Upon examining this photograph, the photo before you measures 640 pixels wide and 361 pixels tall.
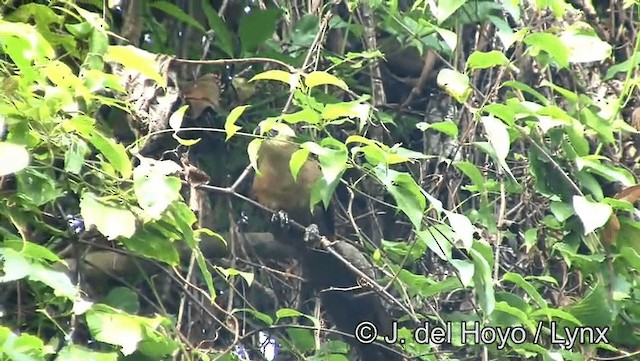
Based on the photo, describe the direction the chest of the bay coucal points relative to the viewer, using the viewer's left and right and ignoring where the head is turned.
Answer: facing the viewer and to the left of the viewer
